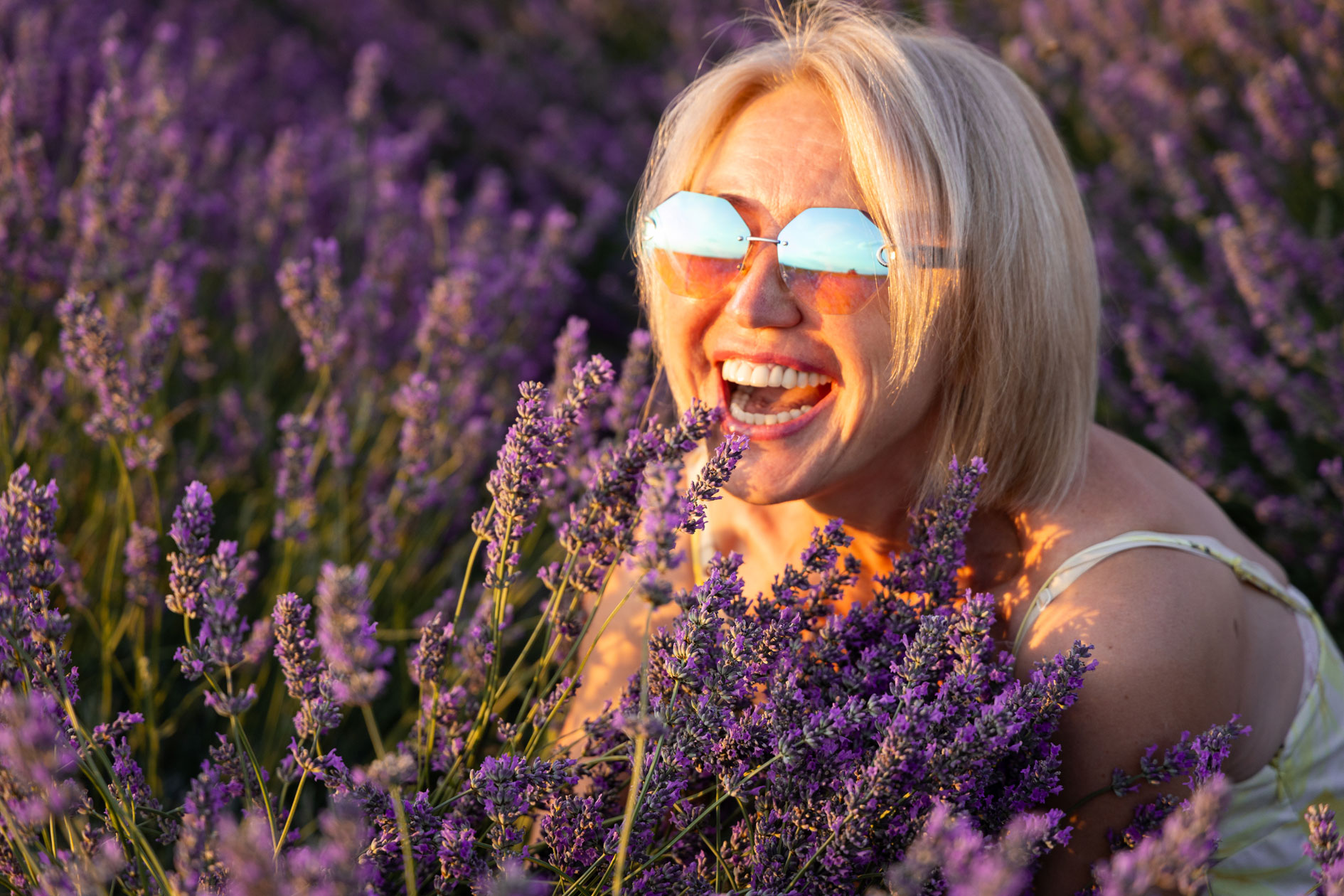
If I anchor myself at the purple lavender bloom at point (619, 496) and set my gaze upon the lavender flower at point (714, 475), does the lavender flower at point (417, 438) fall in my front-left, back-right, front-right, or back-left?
back-left

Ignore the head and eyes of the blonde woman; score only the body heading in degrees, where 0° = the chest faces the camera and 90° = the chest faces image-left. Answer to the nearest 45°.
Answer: approximately 45°

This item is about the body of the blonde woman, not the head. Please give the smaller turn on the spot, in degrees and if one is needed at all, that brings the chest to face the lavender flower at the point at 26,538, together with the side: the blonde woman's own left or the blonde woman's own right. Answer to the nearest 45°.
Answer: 0° — they already face it

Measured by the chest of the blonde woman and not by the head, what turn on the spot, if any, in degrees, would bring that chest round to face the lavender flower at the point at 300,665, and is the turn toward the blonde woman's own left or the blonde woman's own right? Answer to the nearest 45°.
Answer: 0° — they already face it

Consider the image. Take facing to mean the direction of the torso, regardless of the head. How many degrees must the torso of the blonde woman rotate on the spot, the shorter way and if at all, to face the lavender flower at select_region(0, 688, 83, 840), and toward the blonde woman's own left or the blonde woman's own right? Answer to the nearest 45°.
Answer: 0° — they already face it

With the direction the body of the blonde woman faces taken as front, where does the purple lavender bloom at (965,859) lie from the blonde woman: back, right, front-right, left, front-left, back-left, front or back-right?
front-left
